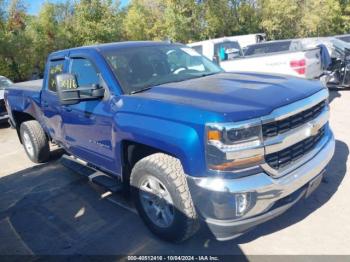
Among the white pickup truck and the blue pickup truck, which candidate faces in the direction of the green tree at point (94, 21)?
the white pickup truck

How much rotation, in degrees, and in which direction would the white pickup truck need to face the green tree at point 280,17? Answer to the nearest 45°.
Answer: approximately 45° to its right

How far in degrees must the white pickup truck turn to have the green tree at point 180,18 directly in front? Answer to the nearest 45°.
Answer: approximately 45° to its right

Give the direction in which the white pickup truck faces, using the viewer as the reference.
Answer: facing away from the viewer and to the left of the viewer

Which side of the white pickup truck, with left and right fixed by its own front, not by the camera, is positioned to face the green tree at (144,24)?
front

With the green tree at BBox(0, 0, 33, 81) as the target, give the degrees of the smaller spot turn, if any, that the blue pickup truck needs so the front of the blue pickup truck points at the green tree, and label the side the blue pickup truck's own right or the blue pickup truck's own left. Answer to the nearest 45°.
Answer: approximately 180°

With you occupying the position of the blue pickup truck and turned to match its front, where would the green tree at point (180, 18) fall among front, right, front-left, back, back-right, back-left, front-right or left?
back-left

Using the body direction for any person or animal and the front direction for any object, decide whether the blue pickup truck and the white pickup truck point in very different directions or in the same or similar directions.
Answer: very different directions

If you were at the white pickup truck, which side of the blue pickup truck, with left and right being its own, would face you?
left
